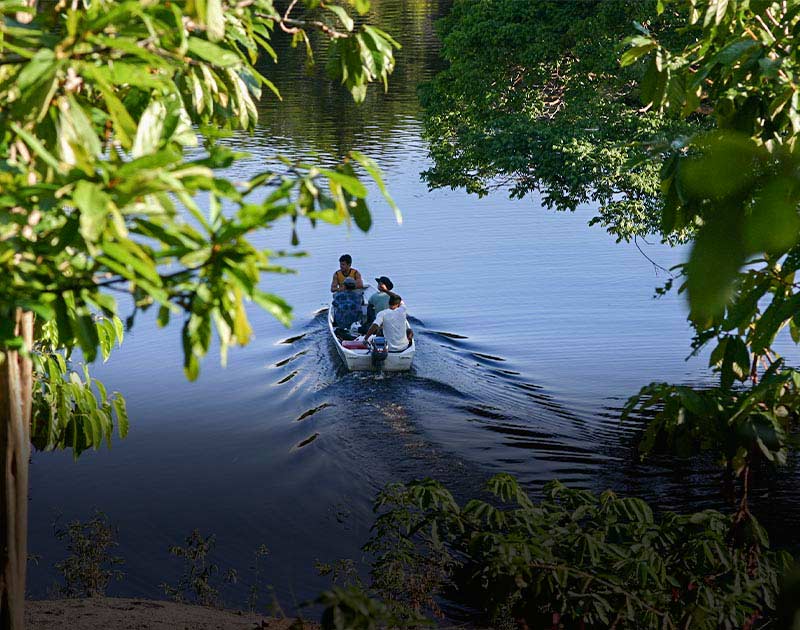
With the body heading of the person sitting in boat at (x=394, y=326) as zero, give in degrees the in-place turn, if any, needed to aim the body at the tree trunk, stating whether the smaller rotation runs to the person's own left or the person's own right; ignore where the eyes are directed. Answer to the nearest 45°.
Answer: approximately 180°

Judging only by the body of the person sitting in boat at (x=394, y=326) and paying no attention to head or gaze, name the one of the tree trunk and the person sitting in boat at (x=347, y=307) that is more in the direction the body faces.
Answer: the person sitting in boat

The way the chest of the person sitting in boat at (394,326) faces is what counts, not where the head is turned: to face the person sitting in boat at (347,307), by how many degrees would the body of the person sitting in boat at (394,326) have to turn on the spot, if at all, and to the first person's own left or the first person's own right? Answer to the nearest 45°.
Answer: approximately 45° to the first person's own left

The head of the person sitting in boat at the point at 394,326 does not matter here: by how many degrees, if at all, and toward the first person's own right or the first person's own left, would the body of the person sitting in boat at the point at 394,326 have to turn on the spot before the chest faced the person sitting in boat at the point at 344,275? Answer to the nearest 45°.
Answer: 0° — they already face them

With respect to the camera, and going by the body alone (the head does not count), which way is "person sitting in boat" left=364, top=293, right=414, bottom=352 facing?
away from the camera
